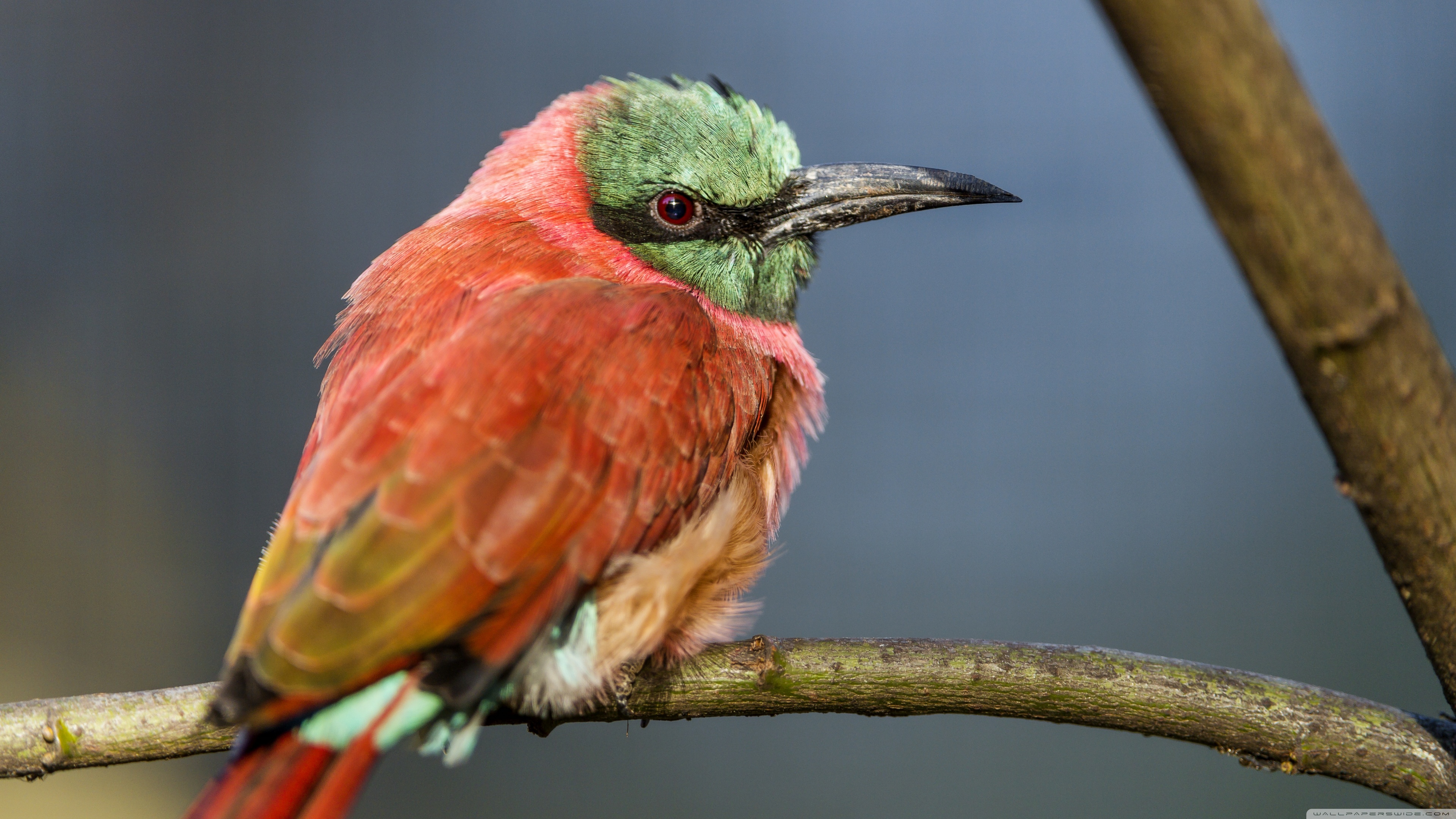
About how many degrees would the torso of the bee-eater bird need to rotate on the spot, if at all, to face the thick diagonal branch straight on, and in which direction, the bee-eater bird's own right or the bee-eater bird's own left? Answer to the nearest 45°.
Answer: approximately 45° to the bee-eater bird's own right

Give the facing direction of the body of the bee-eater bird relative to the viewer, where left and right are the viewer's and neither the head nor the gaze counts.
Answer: facing to the right of the viewer
